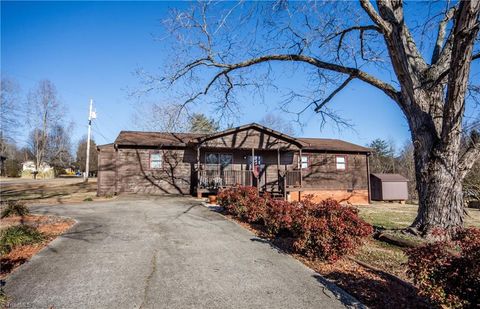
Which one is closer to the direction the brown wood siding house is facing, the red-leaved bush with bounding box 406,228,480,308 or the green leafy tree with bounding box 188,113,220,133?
the red-leaved bush

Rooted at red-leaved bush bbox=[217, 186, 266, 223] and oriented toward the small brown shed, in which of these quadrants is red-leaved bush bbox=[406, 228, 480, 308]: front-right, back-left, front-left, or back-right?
back-right

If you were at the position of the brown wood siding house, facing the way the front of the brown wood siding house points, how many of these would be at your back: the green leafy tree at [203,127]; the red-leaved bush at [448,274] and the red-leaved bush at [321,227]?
1

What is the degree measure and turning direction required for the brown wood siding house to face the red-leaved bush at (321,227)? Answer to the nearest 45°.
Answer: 0° — it already faces it

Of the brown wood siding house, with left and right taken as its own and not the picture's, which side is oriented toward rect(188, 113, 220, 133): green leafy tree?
back

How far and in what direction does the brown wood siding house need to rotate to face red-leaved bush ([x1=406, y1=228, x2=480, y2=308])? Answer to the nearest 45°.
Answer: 0° — it already faces it

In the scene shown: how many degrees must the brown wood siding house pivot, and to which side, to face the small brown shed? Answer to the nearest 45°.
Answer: approximately 90° to its left

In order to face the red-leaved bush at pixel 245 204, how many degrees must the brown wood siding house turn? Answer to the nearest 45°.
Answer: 0° — it already faces it

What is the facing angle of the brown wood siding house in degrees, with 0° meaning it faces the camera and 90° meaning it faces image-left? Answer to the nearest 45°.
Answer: approximately 0°
